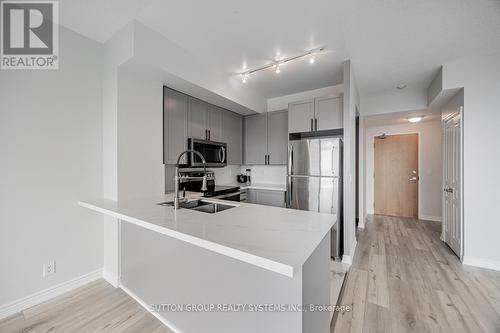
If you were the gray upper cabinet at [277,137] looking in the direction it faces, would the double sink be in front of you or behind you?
in front

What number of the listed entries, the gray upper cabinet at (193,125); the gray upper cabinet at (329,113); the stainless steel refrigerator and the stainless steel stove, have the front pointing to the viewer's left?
0

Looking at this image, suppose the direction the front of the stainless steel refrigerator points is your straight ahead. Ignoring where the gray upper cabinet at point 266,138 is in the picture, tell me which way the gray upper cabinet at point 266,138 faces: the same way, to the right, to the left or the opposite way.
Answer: the same way

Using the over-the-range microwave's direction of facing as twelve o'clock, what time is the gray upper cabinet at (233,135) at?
The gray upper cabinet is roughly at 9 o'clock from the over-the-range microwave.

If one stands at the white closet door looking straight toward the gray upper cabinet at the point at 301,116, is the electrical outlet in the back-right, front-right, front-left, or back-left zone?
front-left

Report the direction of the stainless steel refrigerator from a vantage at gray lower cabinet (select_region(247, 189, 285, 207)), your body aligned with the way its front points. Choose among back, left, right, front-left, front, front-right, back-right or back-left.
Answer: left

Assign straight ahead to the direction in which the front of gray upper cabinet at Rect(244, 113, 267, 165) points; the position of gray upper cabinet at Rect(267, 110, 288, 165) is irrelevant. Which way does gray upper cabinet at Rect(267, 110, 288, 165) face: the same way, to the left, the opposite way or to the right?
the same way

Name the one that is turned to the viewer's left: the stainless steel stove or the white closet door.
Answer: the white closet door

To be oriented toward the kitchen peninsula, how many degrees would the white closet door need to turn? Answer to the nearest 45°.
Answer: approximately 90° to its left

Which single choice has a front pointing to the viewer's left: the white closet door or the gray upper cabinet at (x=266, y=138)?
the white closet door

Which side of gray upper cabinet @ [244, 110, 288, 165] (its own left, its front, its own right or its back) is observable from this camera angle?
front

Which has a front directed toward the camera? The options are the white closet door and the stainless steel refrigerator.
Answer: the stainless steel refrigerator

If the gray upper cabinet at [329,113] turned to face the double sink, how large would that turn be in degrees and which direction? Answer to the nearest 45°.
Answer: approximately 45° to its right

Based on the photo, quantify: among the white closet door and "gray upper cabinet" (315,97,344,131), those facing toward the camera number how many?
1

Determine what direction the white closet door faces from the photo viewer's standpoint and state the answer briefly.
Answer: facing to the left of the viewer

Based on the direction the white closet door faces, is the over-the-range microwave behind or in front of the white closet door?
in front

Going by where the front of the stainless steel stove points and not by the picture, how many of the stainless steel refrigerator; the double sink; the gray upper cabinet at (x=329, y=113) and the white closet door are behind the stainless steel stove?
0

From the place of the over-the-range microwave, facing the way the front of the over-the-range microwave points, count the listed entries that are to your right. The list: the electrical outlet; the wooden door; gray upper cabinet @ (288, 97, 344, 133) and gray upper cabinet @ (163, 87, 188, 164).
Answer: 2

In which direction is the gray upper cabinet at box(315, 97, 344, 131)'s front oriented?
toward the camera

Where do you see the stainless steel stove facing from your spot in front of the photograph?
facing the viewer and to the right of the viewer
